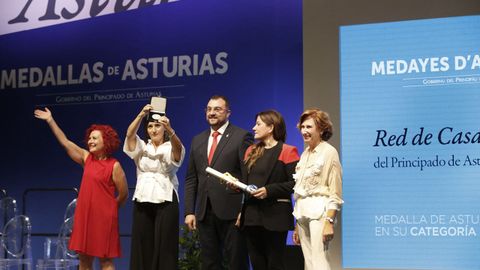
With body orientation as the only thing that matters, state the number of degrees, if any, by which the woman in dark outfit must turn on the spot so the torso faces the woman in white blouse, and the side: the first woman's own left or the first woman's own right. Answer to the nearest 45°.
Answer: approximately 45° to the first woman's own right

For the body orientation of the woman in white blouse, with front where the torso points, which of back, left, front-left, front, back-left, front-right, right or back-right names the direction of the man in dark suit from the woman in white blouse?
left

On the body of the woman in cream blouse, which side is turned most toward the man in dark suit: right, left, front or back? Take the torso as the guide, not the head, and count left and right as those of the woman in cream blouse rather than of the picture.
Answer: right

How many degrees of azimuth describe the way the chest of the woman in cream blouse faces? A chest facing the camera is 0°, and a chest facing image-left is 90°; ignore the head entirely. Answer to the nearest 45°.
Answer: approximately 45°

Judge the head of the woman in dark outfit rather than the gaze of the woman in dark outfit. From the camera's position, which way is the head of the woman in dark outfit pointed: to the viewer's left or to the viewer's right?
to the viewer's left

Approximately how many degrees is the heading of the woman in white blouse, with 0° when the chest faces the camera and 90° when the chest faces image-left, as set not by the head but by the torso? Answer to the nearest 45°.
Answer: approximately 0°

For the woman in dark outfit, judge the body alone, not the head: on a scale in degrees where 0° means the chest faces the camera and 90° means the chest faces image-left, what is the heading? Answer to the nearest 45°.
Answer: approximately 45°

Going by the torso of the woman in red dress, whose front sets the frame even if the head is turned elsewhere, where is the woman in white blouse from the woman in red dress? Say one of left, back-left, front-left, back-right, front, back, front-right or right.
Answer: left

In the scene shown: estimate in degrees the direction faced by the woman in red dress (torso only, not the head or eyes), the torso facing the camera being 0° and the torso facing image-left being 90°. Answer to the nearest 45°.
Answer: approximately 45°

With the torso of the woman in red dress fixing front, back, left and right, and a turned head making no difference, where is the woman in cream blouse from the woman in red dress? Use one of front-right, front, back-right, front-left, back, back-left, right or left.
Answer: left

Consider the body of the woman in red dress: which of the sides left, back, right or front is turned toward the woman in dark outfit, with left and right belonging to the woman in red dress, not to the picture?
left
